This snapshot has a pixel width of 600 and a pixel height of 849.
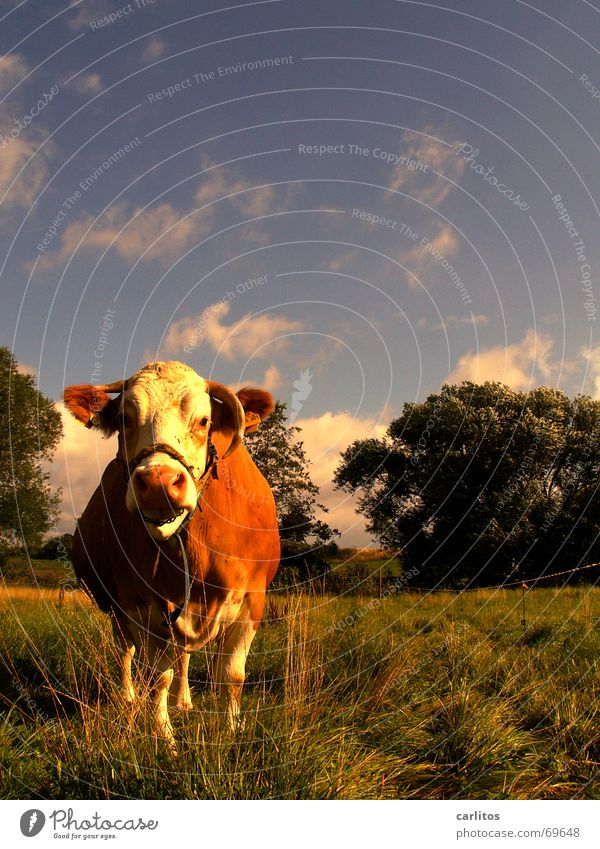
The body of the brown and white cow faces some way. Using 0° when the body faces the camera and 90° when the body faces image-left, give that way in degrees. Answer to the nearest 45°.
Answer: approximately 0°

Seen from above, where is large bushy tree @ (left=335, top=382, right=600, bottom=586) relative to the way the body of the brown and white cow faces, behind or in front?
behind
